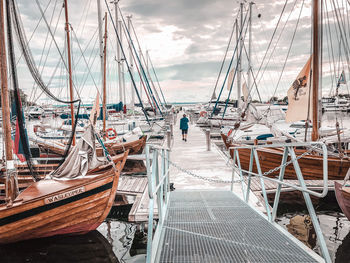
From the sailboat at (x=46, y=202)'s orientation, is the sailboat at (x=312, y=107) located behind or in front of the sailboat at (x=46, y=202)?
in front

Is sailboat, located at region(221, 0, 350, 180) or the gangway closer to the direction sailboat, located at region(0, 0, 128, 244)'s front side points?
the sailboat

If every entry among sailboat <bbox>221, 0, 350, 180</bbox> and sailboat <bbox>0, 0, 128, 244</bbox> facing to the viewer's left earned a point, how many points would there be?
1

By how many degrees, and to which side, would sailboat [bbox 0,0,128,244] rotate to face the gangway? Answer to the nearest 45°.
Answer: approximately 45° to its right

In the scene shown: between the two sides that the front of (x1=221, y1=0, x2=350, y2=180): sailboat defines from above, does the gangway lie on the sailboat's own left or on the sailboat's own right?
on the sailboat's own left

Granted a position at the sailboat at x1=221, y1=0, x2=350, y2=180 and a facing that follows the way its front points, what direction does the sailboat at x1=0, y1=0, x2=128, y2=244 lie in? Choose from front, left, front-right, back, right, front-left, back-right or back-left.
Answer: front-left

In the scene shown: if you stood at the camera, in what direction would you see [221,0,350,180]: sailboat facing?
facing to the left of the viewer

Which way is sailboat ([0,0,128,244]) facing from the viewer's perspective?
to the viewer's right

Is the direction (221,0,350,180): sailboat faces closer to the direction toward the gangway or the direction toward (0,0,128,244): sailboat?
the sailboat
